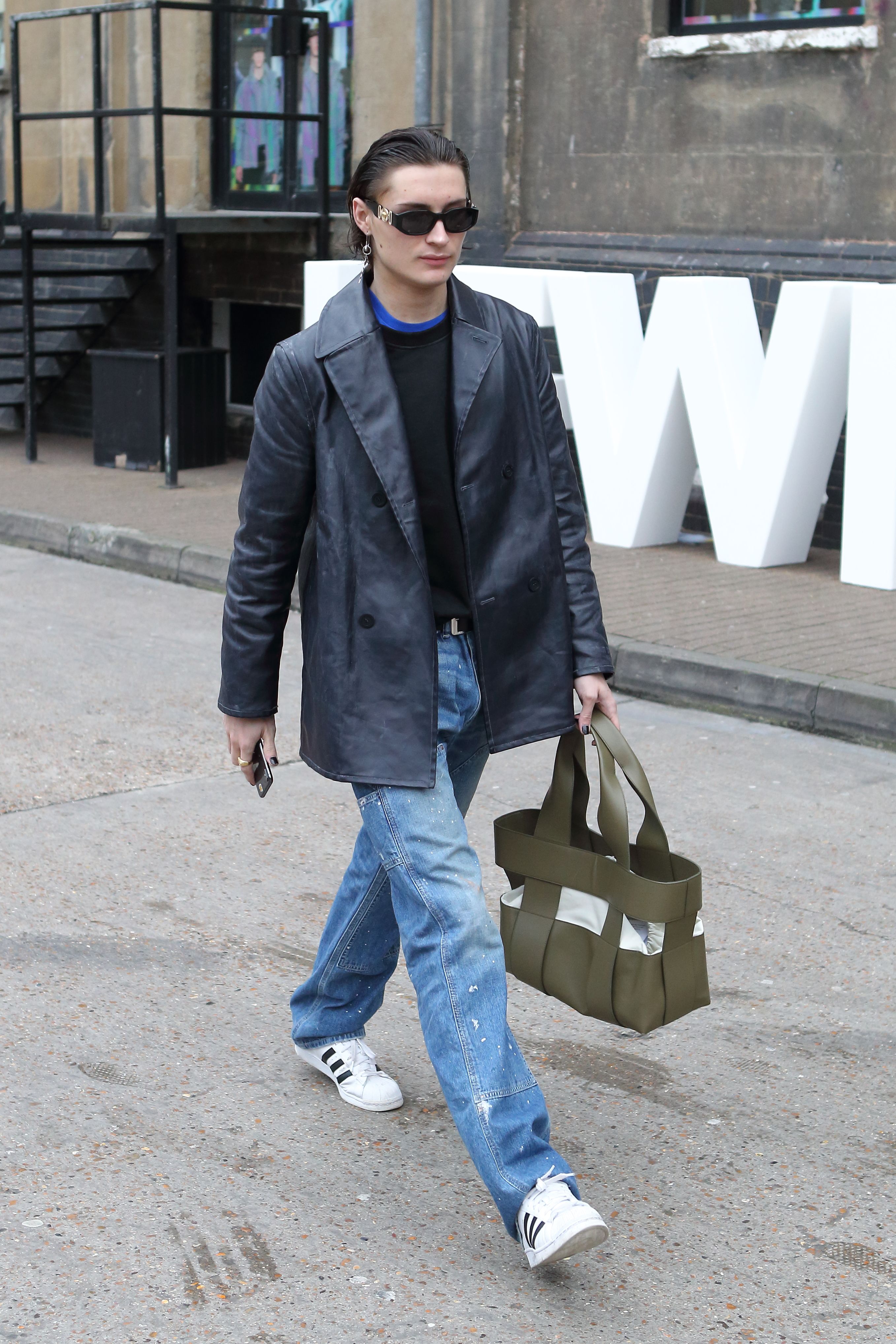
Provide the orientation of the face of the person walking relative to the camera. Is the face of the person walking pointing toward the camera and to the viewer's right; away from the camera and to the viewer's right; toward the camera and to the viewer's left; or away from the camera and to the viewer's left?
toward the camera and to the viewer's right

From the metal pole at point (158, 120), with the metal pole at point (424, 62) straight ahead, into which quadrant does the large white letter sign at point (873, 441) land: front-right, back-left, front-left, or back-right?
front-right

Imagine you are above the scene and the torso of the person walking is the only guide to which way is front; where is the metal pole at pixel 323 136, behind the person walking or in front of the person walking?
behind

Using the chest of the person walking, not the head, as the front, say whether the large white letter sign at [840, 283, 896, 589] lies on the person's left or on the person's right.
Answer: on the person's left

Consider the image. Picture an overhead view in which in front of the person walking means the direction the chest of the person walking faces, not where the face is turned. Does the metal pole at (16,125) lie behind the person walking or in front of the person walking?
behind

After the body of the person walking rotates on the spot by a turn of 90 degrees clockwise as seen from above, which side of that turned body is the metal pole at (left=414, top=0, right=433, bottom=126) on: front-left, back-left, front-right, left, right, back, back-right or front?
back-right

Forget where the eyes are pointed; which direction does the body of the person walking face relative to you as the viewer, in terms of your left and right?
facing the viewer and to the right of the viewer

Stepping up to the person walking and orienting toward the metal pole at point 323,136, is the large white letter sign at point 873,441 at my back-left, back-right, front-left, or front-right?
front-right
